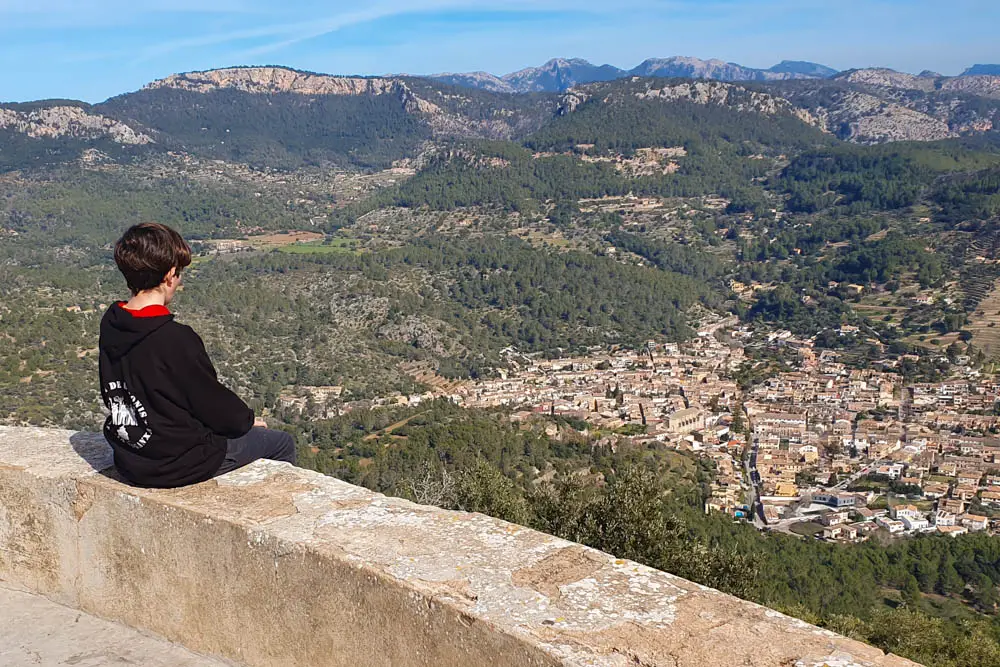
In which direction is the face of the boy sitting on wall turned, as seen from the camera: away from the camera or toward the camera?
away from the camera

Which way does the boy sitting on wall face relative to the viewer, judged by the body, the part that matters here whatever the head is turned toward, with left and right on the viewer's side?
facing away from the viewer and to the right of the viewer
